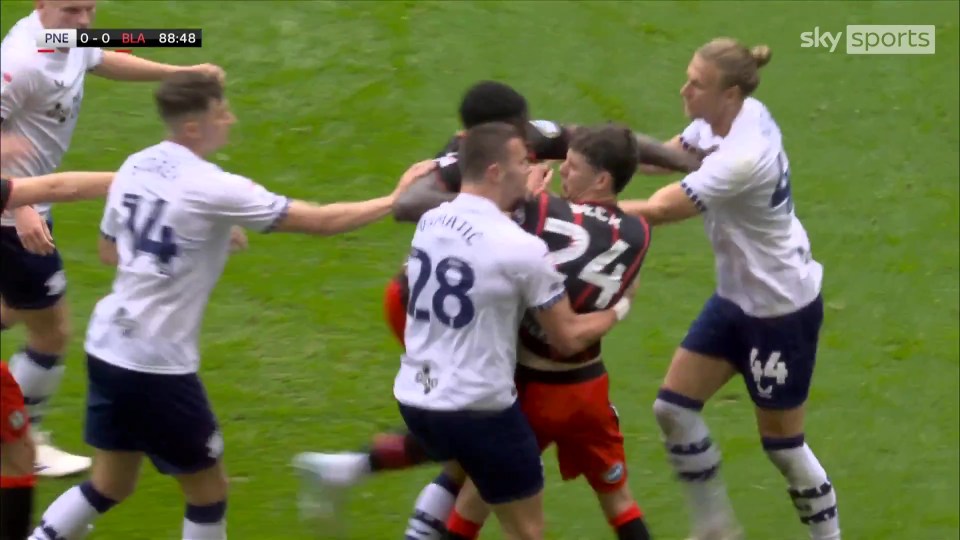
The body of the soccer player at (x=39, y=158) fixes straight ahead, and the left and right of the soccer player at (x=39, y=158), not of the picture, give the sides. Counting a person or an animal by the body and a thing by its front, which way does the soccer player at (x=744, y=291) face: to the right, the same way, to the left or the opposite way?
the opposite way

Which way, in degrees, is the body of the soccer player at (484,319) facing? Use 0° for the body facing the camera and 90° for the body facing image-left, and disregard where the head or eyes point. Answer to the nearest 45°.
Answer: approximately 225°

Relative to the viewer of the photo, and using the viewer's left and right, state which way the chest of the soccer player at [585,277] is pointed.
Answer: facing away from the viewer and to the left of the viewer

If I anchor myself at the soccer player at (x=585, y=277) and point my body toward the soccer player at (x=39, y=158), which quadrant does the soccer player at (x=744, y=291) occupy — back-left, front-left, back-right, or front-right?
back-right

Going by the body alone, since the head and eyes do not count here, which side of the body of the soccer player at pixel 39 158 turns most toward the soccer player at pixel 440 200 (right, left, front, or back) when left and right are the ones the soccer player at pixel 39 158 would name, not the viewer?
front

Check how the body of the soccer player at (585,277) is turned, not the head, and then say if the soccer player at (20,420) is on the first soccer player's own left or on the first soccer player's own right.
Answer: on the first soccer player's own left

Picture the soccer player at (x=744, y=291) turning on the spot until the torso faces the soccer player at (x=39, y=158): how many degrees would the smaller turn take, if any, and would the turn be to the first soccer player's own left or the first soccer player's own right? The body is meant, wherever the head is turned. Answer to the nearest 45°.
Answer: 0° — they already face them

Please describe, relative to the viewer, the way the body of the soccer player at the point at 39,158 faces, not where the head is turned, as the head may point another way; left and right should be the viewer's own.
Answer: facing the viewer and to the right of the viewer

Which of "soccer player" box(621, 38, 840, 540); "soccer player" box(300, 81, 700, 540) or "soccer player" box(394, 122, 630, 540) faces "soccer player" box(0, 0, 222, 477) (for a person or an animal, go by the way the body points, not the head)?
"soccer player" box(621, 38, 840, 540)

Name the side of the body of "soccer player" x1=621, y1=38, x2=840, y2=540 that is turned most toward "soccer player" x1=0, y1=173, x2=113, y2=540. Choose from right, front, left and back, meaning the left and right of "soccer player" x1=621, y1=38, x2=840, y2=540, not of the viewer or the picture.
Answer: front

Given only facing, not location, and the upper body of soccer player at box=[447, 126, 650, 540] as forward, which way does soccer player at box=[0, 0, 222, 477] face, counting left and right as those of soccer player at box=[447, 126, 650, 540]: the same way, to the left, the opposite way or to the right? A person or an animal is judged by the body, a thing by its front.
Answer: the opposite way

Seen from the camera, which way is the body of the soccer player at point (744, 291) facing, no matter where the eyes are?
to the viewer's left

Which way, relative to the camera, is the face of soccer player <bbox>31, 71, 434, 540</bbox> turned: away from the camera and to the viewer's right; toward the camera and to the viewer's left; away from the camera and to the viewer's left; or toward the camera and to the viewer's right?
away from the camera and to the viewer's right
